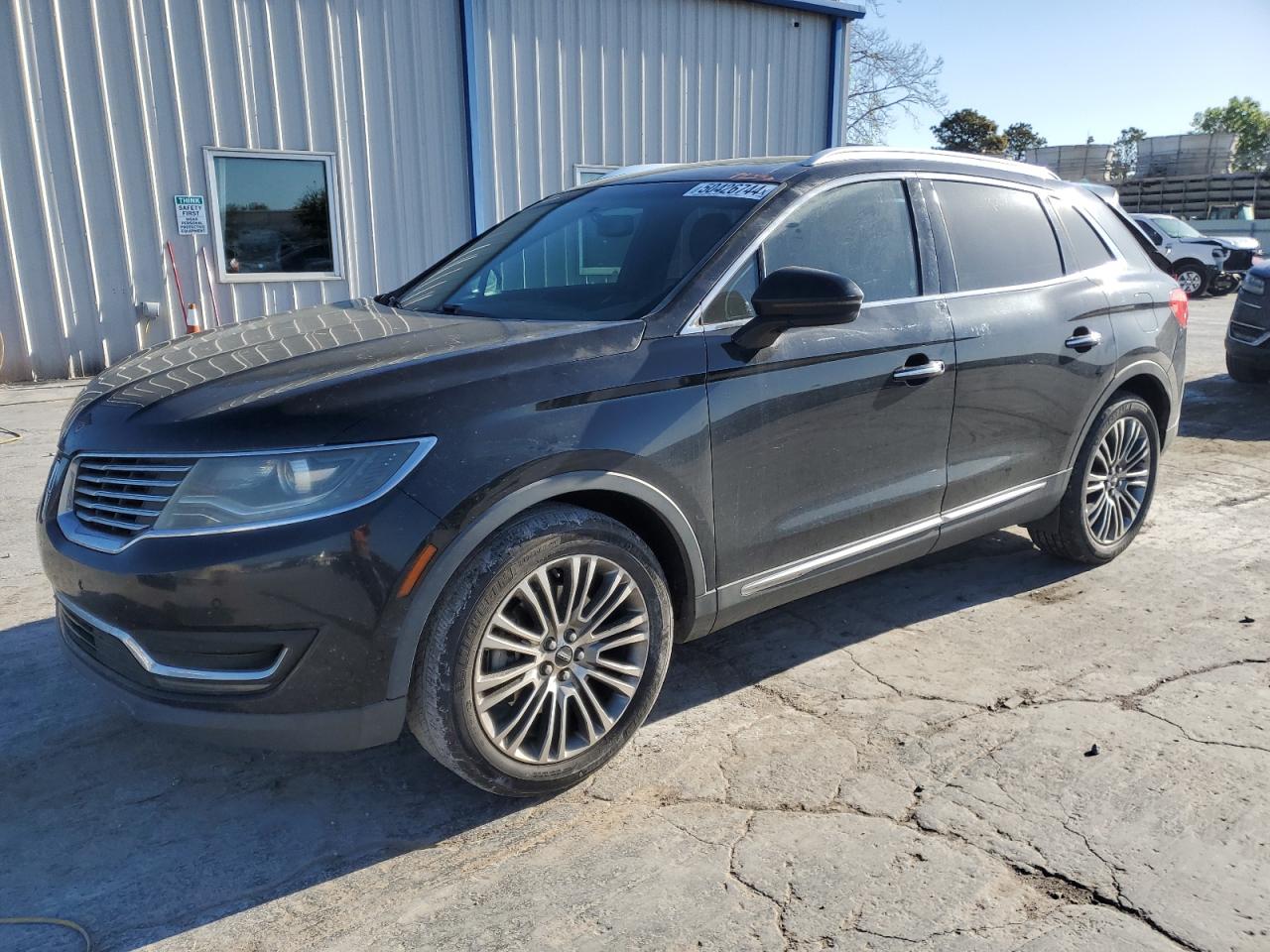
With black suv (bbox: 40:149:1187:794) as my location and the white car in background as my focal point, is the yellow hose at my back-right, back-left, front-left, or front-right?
back-left

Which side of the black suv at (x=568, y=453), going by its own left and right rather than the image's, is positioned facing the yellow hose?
front

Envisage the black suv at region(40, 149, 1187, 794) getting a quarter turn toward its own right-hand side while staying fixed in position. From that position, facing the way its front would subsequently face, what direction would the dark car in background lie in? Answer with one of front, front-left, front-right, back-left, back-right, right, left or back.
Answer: right

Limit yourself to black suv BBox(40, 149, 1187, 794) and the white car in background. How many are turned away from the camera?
0

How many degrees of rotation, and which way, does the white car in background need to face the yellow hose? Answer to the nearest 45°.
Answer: approximately 45° to its right

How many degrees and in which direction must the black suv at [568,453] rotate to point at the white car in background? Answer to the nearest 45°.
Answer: approximately 180°

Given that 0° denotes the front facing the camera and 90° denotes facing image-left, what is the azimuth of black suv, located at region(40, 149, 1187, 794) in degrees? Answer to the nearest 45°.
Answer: approximately 45°

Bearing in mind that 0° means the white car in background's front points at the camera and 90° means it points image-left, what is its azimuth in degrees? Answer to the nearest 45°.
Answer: approximately 315°

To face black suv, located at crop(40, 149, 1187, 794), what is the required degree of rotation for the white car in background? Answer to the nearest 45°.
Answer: approximately 45° to its right

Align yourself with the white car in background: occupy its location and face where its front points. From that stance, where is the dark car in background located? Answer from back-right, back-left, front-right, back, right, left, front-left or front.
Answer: front-right

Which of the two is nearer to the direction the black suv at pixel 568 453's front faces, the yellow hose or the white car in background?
the yellow hose
